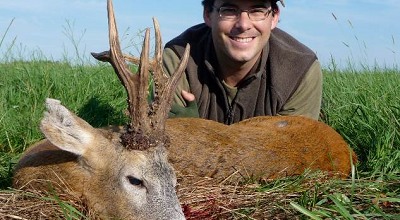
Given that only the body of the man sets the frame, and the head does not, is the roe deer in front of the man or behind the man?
in front

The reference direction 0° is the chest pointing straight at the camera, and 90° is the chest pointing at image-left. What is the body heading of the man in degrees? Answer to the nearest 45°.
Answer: approximately 0°

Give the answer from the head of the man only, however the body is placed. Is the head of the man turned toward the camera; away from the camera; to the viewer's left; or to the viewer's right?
toward the camera
